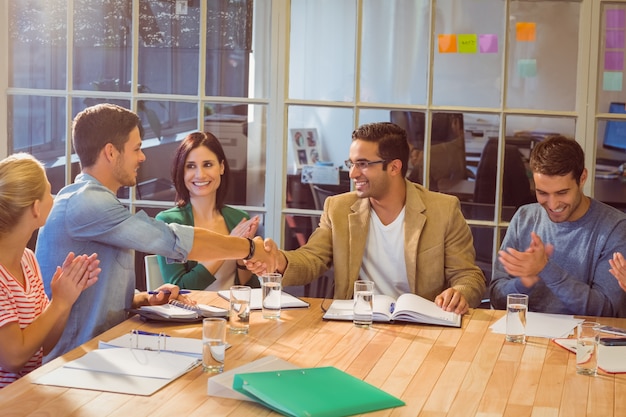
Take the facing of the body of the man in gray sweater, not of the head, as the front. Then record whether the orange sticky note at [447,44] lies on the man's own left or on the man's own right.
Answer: on the man's own right

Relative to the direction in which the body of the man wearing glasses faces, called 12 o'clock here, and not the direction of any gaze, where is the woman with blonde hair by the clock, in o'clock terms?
The woman with blonde hair is roughly at 12 o'clock from the man wearing glasses.

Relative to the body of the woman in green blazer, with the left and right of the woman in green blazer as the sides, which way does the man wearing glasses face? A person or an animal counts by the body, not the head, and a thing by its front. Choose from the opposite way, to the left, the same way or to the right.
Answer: to the right

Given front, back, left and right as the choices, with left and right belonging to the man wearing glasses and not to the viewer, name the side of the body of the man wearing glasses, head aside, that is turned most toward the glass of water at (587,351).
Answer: left

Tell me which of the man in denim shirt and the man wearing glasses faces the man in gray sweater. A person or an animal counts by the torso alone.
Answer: the man in denim shirt

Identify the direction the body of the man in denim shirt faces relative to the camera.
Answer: to the viewer's right

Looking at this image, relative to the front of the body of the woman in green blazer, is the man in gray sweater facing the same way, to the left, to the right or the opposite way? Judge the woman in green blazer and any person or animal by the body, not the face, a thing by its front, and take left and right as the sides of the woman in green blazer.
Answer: to the right

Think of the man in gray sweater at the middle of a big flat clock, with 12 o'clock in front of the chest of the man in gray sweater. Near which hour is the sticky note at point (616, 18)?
The sticky note is roughly at 5 o'clock from the man in gray sweater.

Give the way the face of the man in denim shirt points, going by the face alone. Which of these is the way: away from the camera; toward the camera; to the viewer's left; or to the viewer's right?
to the viewer's right
